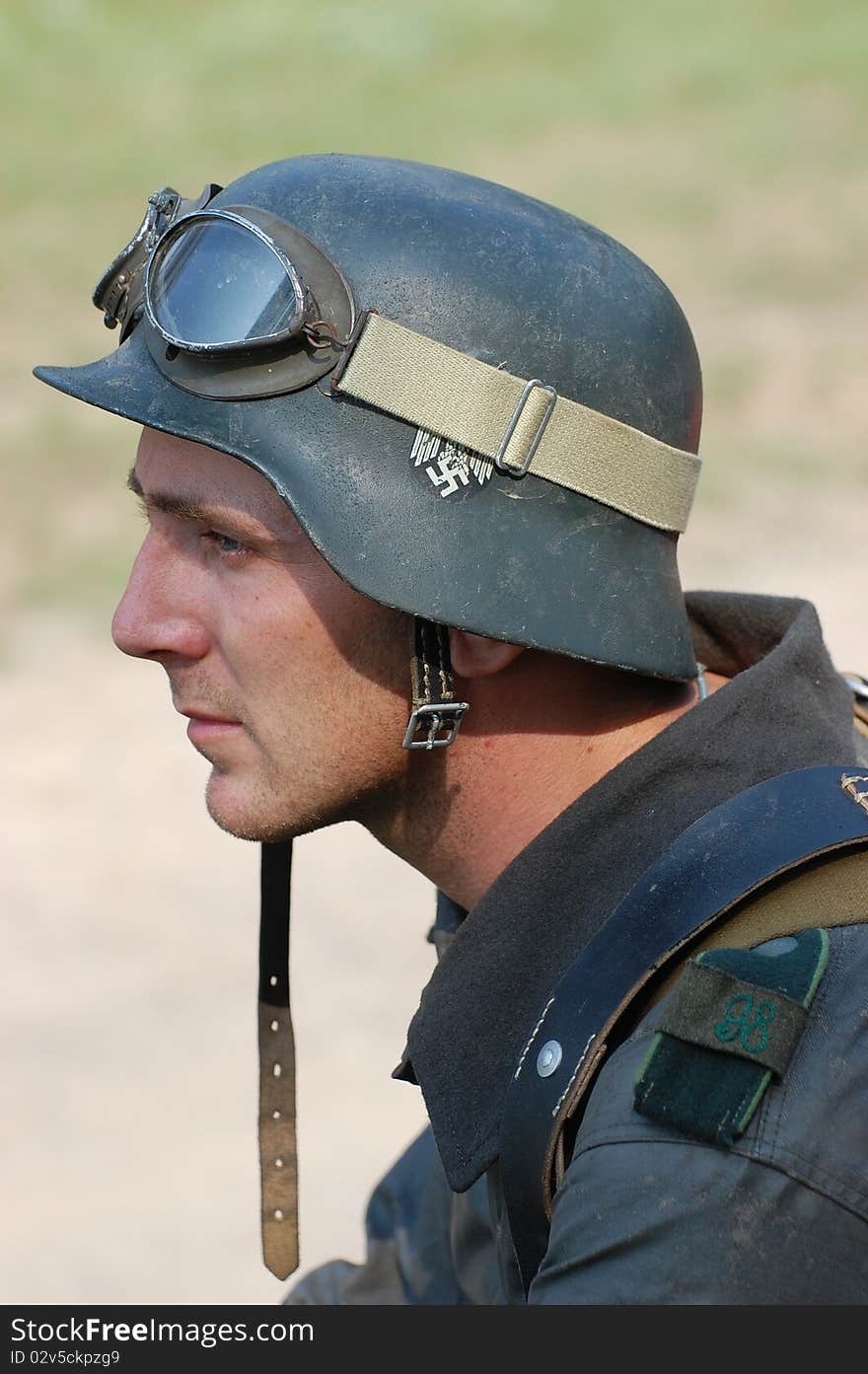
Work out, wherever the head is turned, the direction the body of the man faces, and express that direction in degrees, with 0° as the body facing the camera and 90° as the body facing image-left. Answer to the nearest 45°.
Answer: approximately 90°
